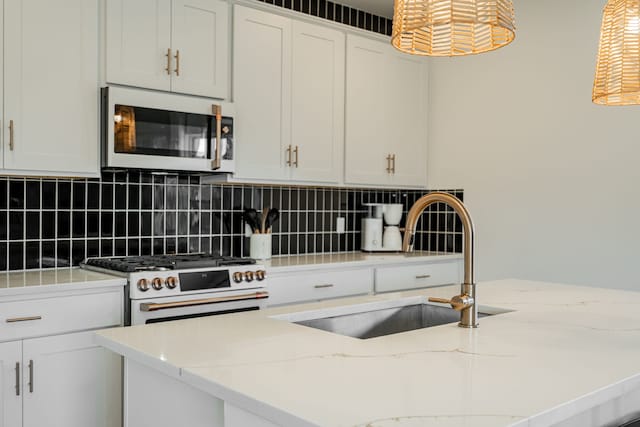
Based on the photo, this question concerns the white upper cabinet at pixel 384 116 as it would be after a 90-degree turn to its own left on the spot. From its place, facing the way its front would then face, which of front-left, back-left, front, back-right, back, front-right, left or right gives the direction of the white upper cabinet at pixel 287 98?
back

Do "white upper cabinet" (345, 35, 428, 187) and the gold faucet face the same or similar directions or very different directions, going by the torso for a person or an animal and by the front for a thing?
very different directions

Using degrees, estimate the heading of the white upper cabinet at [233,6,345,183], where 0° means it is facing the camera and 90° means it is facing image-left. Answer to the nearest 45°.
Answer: approximately 315°

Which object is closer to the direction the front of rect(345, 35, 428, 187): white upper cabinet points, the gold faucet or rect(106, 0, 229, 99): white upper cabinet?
the gold faucet

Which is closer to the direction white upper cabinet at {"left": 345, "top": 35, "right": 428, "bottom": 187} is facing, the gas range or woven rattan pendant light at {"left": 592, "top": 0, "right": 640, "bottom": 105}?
the woven rattan pendant light

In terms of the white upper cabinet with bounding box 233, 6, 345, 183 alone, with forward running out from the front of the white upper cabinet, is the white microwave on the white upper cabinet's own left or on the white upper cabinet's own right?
on the white upper cabinet's own right

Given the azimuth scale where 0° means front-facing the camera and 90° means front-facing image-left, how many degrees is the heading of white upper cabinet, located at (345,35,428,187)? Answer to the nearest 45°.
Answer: approximately 315°

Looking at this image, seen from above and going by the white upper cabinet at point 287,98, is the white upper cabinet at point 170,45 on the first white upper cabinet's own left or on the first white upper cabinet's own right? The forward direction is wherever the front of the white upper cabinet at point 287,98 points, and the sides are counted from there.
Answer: on the first white upper cabinet's own right

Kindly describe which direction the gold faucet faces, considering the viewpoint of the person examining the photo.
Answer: facing away from the viewer and to the left of the viewer
